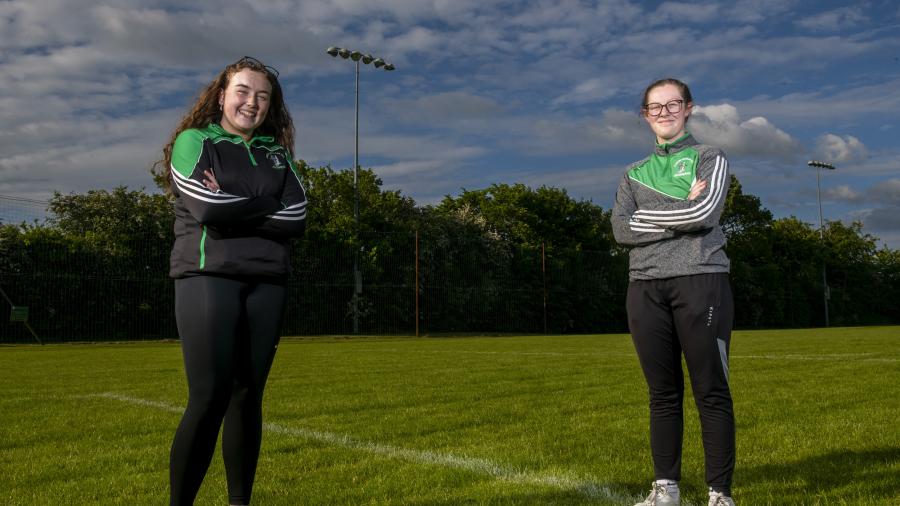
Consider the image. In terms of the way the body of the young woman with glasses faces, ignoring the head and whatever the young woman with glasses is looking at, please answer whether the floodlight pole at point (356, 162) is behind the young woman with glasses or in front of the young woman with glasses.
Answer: behind

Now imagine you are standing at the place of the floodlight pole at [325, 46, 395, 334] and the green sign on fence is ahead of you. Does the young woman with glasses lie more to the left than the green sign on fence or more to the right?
left

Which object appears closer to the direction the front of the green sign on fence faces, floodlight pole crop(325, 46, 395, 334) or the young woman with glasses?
the young woman with glasses

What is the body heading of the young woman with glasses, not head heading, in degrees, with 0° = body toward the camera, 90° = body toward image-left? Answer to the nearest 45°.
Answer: approximately 0°

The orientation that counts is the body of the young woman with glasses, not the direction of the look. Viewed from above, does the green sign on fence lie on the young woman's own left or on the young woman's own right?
on the young woman's own right

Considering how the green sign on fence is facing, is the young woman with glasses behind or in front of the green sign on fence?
in front

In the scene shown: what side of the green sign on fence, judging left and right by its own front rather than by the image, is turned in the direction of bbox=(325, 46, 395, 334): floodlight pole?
left

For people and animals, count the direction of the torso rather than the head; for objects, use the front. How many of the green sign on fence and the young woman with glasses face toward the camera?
2
